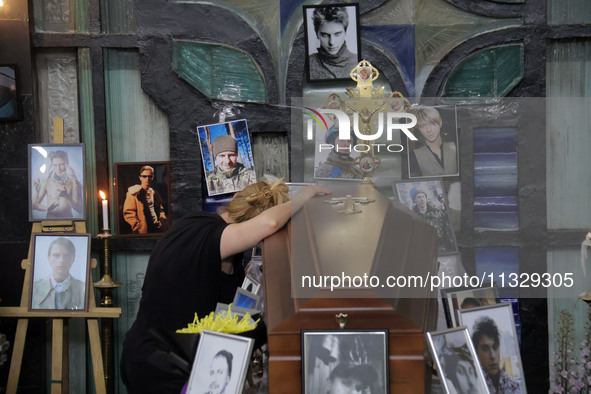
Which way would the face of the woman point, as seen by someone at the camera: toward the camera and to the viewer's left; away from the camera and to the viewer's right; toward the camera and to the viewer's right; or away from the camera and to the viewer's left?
away from the camera and to the viewer's right

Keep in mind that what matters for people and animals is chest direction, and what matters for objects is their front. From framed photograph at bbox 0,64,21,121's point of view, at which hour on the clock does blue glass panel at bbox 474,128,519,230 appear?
The blue glass panel is roughly at 10 o'clock from the framed photograph.

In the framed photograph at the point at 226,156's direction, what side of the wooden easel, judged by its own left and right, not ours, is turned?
left

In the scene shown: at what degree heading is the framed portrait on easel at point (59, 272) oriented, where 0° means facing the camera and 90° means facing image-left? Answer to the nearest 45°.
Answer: approximately 0°

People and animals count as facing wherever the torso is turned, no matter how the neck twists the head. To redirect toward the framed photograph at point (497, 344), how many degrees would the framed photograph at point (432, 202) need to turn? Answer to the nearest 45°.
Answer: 0° — it already faces it

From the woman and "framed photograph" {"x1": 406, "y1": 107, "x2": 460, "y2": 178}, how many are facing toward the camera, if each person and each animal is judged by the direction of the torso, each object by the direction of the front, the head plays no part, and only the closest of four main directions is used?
1

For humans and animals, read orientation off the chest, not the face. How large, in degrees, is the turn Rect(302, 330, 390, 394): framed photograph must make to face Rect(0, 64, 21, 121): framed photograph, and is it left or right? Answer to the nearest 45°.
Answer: approximately 135° to its right

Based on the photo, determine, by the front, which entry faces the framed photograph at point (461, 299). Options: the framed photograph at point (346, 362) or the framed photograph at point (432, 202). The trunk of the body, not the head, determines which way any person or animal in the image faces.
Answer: the framed photograph at point (432, 202)
